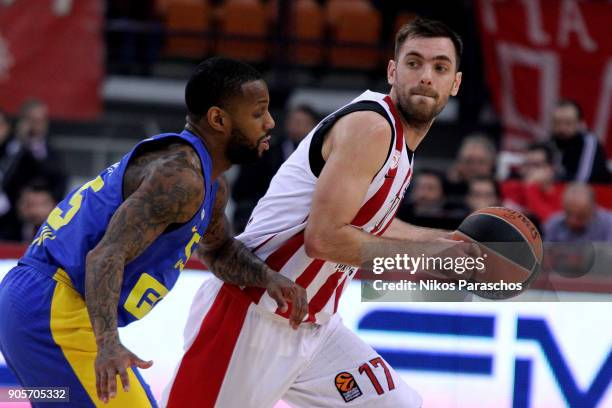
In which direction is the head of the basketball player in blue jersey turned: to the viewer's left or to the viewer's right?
to the viewer's right

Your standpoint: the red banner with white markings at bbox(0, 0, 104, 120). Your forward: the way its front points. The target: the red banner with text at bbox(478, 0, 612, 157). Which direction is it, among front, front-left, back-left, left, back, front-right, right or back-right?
left

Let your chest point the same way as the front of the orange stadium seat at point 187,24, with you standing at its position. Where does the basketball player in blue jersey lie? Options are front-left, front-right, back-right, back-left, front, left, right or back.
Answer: front

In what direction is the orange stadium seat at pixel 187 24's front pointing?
toward the camera

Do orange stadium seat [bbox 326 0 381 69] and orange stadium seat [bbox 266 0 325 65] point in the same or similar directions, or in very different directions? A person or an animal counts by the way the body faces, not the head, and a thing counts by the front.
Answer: same or similar directions

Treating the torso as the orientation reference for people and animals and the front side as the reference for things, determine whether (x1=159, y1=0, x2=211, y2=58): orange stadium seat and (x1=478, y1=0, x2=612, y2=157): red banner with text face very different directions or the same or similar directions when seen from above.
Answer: same or similar directions

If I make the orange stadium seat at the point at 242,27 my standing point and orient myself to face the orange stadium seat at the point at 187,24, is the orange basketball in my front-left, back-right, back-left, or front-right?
back-left

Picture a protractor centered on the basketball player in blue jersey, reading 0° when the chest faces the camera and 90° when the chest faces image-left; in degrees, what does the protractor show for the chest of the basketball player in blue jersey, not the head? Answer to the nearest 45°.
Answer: approximately 270°

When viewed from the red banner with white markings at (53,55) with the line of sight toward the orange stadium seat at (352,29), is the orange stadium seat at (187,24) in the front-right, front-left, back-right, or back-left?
front-left

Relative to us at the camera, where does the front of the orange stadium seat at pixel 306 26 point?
facing the viewer

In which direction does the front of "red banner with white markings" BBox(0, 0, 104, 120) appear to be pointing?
toward the camera
